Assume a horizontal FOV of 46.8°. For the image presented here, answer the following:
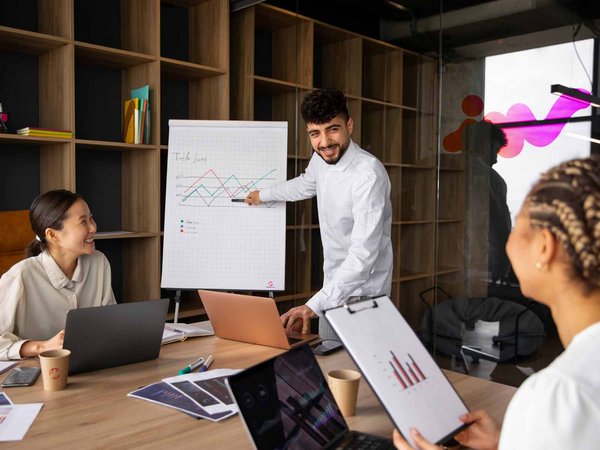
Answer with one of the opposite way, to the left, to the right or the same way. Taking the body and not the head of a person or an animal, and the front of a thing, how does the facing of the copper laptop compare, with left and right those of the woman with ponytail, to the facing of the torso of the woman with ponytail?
to the left

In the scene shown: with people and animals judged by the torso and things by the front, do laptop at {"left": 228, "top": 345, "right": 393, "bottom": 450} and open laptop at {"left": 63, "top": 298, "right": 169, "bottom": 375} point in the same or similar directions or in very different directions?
very different directions

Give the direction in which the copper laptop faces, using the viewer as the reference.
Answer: facing away from the viewer and to the right of the viewer

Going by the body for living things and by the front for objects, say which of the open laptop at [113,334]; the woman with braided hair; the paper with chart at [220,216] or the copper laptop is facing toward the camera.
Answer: the paper with chart

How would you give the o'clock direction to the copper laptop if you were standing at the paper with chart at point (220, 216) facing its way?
The copper laptop is roughly at 12 o'clock from the paper with chart.

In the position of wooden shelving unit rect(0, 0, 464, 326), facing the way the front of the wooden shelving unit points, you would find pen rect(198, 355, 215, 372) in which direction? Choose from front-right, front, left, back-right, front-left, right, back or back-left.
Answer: front-right

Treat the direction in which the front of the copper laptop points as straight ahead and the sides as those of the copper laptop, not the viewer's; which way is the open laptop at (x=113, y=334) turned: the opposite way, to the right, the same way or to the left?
to the left

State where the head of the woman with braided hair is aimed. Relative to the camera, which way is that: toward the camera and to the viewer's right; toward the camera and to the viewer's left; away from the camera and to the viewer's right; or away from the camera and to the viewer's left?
away from the camera and to the viewer's left

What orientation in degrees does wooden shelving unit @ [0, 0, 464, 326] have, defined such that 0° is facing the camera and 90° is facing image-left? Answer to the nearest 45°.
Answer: approximately 315°
